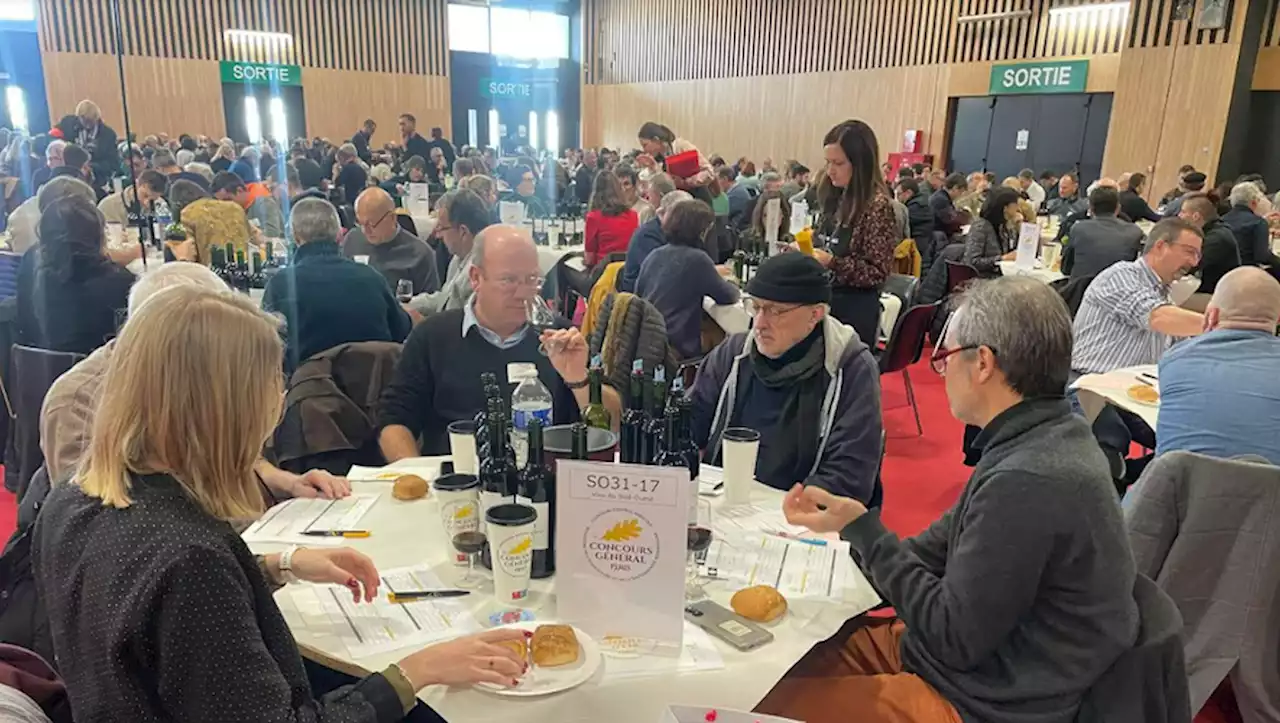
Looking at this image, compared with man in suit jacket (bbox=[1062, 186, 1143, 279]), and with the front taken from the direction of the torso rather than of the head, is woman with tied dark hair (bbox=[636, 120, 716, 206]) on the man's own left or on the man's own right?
on the man's own left

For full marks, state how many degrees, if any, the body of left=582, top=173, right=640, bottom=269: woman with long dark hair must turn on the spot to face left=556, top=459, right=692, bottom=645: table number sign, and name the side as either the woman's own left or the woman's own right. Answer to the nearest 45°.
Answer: approximately 135° to the woman's own left

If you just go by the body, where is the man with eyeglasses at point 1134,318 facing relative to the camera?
to the viewer's right

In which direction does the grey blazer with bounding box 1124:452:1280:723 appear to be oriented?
away from the camera

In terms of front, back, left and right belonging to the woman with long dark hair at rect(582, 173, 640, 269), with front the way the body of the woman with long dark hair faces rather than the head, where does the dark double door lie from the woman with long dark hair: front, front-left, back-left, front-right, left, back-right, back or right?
right

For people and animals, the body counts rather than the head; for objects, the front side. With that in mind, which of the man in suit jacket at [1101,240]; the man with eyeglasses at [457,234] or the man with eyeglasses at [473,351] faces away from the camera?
the man in suit jacket

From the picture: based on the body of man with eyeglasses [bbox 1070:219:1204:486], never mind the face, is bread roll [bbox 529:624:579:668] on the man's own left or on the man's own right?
on the man's own right

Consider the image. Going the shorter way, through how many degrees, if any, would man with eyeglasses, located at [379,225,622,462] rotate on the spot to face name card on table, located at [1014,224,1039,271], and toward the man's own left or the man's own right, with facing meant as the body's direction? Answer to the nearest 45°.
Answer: approximately 90° to the man's own left

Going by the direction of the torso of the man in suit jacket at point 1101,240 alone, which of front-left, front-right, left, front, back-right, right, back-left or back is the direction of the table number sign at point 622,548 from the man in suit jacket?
back

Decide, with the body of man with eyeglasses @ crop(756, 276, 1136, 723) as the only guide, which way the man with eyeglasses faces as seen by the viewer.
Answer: to the viewer's left

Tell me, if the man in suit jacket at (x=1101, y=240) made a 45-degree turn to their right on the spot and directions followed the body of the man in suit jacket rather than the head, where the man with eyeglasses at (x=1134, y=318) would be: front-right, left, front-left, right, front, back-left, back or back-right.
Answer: back-right

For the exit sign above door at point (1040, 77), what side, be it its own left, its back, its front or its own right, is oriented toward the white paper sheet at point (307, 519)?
front

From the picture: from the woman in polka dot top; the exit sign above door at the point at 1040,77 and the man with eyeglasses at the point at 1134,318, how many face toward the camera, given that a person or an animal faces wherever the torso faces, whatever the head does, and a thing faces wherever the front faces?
1

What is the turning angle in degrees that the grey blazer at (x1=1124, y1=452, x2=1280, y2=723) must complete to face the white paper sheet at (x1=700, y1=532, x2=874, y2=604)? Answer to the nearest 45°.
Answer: approximately 135° to its left

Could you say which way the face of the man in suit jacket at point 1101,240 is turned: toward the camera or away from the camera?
away from the camera
